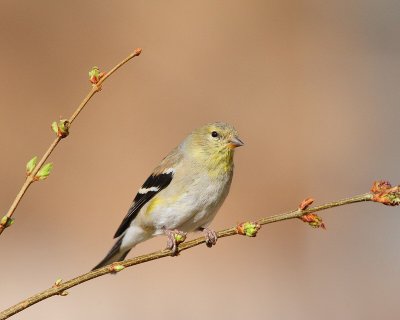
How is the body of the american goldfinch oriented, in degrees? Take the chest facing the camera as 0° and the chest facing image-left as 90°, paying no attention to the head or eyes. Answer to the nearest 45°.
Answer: approximately 315°

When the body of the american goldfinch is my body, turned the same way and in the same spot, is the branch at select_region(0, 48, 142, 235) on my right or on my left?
on my right
